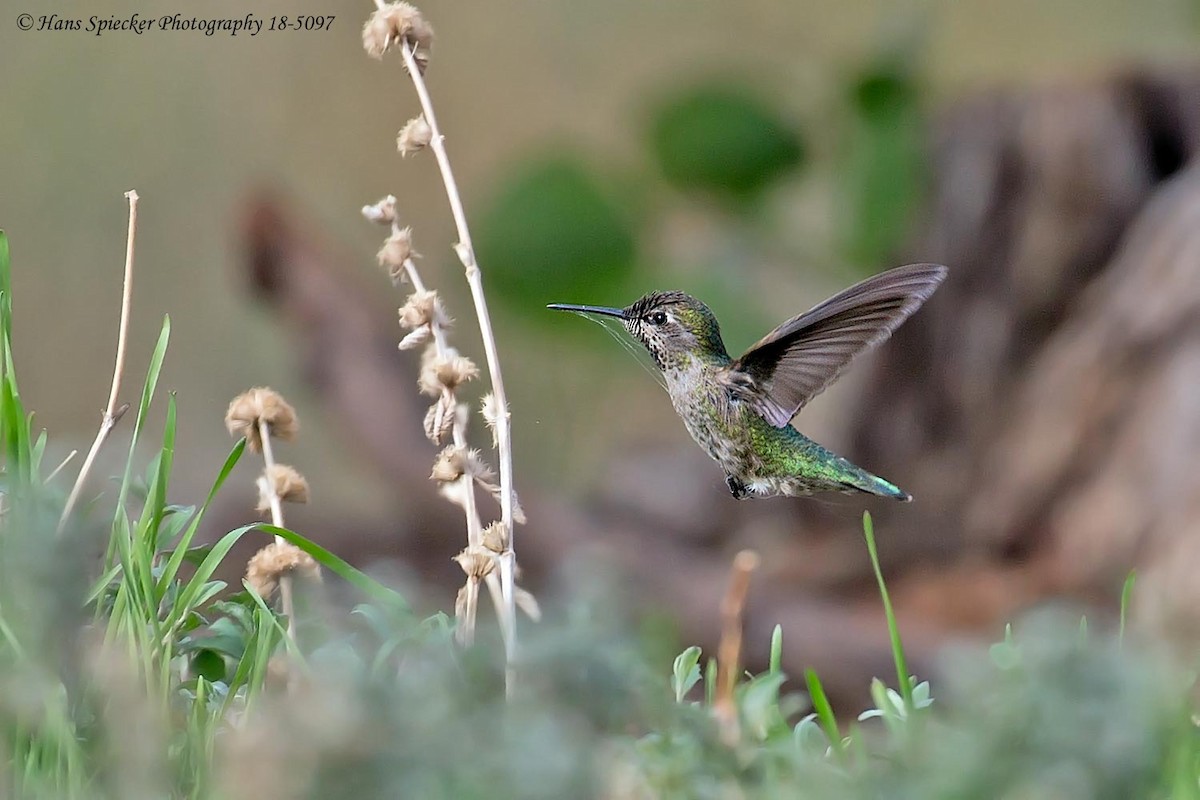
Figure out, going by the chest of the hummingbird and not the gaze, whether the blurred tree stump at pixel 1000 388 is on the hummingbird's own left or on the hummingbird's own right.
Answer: on the hummingbird's own right

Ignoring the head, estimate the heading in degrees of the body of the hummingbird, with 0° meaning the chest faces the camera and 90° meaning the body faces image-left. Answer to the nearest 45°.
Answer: approximately 90°
